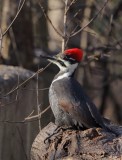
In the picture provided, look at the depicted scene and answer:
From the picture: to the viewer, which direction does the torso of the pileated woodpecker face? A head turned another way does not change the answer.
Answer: to the viewer's left
